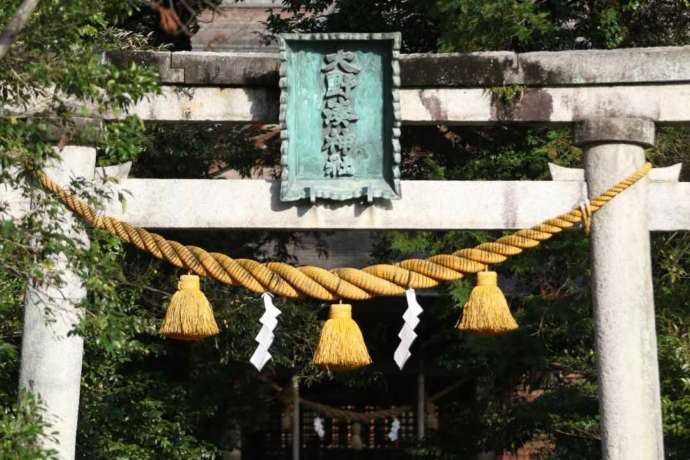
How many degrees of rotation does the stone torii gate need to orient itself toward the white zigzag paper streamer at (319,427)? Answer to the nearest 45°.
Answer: approximately 180°

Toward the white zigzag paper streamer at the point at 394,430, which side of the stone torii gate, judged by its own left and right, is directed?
back

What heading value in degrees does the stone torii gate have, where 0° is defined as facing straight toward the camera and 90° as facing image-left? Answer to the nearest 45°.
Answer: approximately 0°
